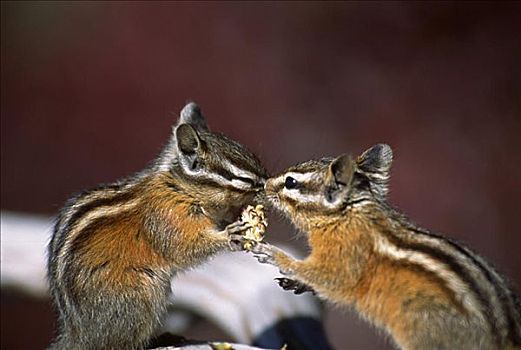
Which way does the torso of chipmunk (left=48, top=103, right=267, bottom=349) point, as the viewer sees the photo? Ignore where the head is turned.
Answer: to the viewer's right

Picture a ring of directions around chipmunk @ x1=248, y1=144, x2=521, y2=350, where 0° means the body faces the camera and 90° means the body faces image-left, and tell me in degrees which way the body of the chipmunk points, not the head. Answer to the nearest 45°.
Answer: approximately 90°

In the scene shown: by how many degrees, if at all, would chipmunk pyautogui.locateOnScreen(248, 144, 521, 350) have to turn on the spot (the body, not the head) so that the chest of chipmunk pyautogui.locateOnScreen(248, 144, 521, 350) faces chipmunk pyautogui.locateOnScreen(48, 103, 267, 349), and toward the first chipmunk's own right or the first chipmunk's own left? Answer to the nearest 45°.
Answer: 0° — it already faces it

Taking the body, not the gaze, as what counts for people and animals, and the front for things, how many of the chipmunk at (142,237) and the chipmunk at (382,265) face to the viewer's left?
1
